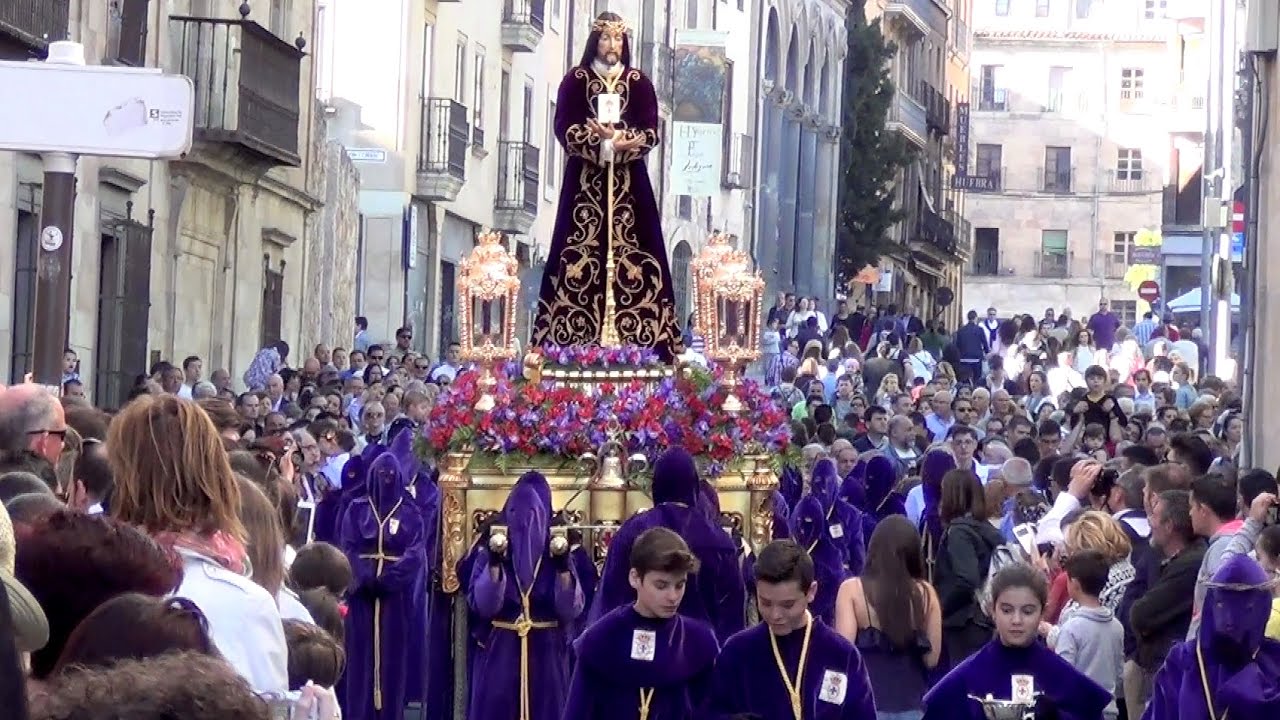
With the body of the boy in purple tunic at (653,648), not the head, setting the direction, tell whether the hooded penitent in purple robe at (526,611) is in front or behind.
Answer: behind

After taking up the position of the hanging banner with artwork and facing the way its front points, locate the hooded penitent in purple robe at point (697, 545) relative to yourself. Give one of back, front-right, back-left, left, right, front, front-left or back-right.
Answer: front

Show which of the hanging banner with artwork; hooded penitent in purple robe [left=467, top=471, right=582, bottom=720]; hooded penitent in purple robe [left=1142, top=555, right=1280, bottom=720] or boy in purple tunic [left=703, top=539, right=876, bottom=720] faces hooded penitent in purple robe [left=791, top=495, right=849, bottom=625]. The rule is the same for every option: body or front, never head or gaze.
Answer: the hanging banner with artwork

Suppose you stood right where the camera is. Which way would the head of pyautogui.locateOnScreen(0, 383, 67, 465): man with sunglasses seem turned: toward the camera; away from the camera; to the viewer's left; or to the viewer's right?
to the viewer's right

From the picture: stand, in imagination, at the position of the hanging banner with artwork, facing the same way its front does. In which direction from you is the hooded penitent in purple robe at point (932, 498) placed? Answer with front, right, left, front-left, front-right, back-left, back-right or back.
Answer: front

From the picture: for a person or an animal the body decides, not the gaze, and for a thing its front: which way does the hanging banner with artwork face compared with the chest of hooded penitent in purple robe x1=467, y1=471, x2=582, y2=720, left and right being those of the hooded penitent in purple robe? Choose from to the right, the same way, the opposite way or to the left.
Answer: the same way

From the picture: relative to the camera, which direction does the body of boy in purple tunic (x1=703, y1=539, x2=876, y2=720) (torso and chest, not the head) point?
toward the camera

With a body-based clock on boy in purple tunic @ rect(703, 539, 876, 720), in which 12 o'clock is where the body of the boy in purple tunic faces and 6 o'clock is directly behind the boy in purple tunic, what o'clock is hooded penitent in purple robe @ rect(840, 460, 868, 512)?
The hooded penitent in purple robe is roughly at 6 o'clock from the boy in purple tunic.

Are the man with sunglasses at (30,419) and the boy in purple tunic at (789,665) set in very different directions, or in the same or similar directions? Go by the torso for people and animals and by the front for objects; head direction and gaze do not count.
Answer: very different directions

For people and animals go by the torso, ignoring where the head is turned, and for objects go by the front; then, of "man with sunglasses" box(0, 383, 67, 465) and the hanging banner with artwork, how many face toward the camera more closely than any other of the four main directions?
1

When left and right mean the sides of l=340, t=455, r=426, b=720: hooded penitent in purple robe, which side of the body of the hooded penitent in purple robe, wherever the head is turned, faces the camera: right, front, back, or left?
front

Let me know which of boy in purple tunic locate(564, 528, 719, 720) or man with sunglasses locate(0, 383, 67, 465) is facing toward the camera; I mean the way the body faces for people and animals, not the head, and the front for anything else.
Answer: the boy in purple tunic

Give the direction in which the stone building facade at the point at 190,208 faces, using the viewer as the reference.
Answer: facing the viewer and to the right of the viewer

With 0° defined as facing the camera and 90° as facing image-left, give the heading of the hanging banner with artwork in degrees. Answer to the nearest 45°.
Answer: approximately 0°

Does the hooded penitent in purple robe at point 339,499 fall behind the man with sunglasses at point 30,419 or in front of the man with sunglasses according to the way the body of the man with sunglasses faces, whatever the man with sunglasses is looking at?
in front
